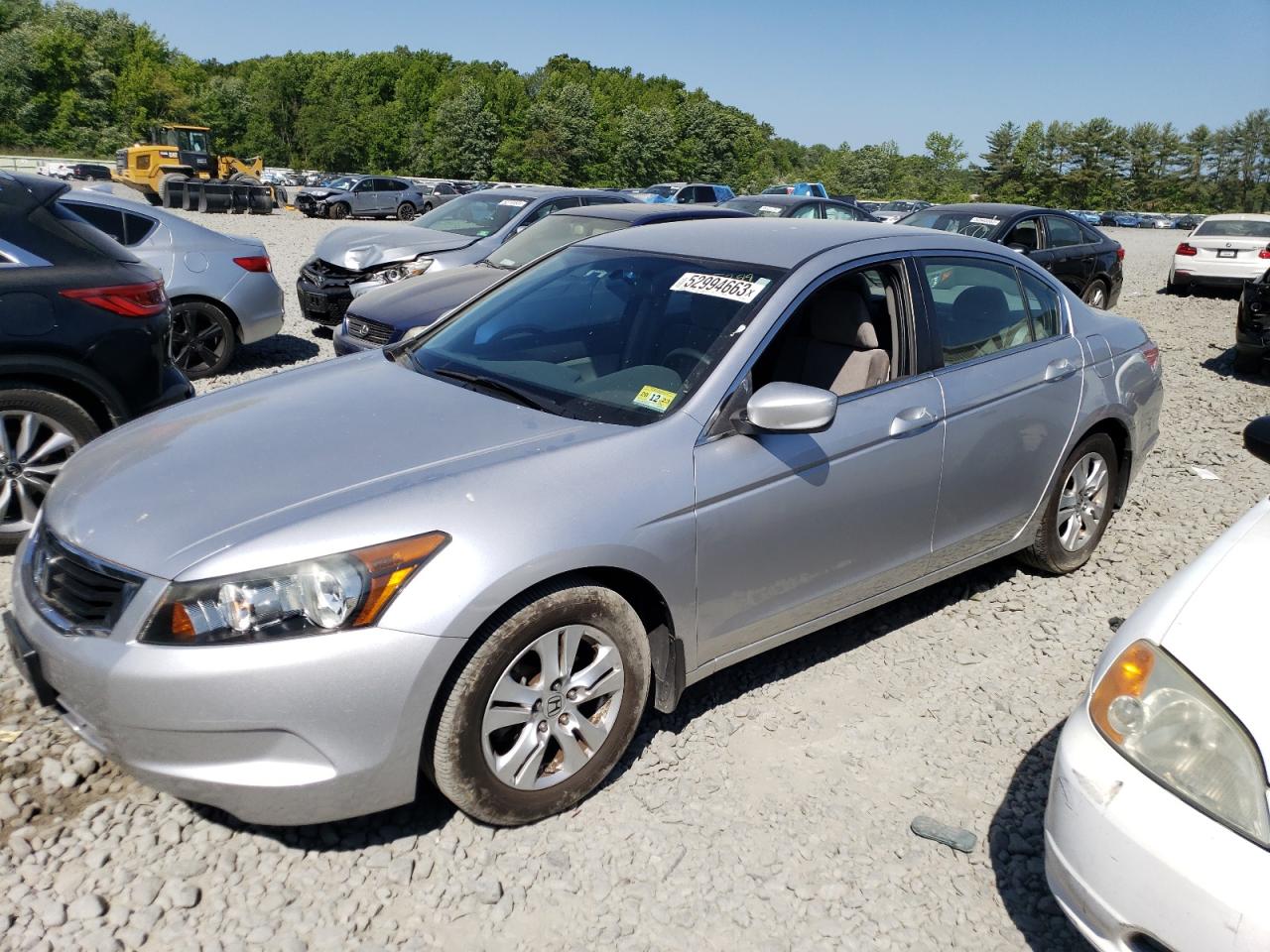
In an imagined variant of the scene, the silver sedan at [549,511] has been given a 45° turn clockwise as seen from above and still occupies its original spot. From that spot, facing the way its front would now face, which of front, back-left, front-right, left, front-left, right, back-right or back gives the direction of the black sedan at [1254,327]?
back-right

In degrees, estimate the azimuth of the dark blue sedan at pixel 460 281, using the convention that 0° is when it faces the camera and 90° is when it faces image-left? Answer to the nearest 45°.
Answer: approximately 45°

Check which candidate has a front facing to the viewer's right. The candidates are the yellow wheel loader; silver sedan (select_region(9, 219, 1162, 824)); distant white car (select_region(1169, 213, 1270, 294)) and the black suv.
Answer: the yellow wheel loader

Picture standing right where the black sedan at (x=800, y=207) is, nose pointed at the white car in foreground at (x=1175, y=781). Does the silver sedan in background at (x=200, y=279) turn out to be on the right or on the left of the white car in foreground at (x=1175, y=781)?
right

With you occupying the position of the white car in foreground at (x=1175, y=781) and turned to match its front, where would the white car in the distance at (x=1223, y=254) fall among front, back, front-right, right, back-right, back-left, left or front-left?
back-right

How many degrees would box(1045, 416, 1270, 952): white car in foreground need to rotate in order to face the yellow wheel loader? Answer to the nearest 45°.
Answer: approximately 90° to its right

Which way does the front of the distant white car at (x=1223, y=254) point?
away from the camera

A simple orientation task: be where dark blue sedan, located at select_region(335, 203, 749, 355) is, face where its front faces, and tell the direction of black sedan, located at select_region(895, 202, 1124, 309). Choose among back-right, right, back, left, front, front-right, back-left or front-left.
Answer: back
